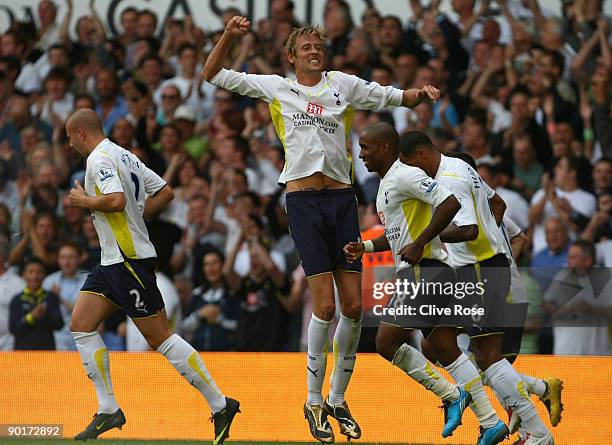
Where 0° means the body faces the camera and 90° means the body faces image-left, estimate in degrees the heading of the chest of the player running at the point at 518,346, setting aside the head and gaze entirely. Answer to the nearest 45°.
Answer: approximately 90°

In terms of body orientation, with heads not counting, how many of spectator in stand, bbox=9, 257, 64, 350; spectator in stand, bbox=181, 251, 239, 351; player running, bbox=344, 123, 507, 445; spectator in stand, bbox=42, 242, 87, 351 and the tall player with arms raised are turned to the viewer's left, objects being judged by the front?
1

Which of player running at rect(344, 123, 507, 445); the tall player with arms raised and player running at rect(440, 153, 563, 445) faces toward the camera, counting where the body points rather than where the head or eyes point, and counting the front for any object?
the tall player with arms raised

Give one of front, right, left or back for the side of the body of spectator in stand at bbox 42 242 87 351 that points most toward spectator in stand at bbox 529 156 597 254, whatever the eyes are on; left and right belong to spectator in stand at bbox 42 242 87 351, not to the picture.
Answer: left

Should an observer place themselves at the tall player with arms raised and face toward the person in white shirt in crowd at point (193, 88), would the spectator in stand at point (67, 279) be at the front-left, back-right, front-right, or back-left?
front-left

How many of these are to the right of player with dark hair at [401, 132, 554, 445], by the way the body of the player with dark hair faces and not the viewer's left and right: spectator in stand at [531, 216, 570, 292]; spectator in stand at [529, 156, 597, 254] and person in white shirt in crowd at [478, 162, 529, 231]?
3

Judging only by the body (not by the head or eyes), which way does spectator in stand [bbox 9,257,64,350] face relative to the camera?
toward the camera

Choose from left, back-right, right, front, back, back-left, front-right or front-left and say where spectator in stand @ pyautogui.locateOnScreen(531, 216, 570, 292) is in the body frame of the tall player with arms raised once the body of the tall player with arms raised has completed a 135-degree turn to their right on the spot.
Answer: right

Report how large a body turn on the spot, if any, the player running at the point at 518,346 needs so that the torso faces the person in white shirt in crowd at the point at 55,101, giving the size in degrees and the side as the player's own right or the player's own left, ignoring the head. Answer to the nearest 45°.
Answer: approximately 45° to the player's own right

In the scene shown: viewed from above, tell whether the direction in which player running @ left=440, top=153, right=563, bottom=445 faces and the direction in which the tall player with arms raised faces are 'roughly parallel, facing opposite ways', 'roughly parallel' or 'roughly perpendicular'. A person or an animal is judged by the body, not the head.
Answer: roughly perpendicular

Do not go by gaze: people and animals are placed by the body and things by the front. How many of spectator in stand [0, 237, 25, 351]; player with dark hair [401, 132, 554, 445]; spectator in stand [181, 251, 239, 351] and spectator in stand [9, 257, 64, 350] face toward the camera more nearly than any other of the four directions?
3

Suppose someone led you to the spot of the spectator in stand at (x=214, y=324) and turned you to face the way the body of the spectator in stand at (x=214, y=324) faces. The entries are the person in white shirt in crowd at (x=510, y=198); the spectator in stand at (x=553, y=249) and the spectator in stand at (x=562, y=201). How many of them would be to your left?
3
